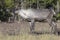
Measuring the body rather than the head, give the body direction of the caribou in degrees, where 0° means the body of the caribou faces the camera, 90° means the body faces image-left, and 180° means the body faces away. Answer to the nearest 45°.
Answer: approximately 90°
